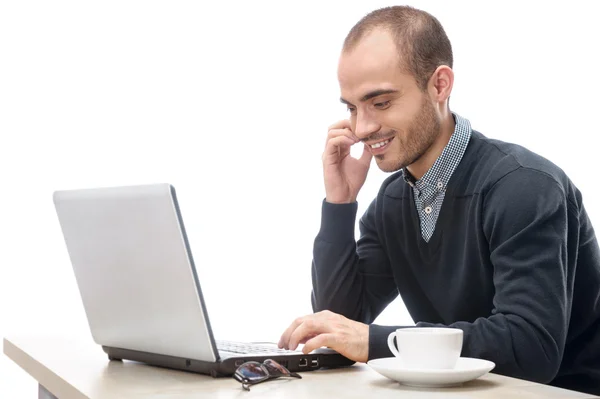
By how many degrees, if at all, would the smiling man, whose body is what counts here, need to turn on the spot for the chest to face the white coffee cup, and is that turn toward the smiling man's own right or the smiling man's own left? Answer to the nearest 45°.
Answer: approximately 45° to the smiling man's own left

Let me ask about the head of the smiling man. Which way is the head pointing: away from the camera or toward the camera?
toward the camera

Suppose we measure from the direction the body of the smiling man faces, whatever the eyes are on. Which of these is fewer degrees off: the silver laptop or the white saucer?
the silver laptop

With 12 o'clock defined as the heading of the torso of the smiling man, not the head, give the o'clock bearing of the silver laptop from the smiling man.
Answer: The silver laptop is roughly at 12 o'clock from the smiling man.

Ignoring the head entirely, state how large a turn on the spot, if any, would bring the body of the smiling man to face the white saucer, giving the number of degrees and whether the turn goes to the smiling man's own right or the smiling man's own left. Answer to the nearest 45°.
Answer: approximately 45° to the smiling man's own left

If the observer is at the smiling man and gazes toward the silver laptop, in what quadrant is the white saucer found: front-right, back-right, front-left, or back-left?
front-left

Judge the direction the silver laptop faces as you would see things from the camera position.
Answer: facing away from the viewer and to the right of the viewer

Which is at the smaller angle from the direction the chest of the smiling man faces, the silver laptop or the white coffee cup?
the silver laptop

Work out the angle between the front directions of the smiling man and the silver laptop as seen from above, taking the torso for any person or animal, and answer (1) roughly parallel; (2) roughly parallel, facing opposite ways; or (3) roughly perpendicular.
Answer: roughly parallel, facing opposite ways

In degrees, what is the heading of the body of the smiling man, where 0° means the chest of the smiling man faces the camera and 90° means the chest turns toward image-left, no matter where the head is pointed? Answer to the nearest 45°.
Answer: approximately 45°
